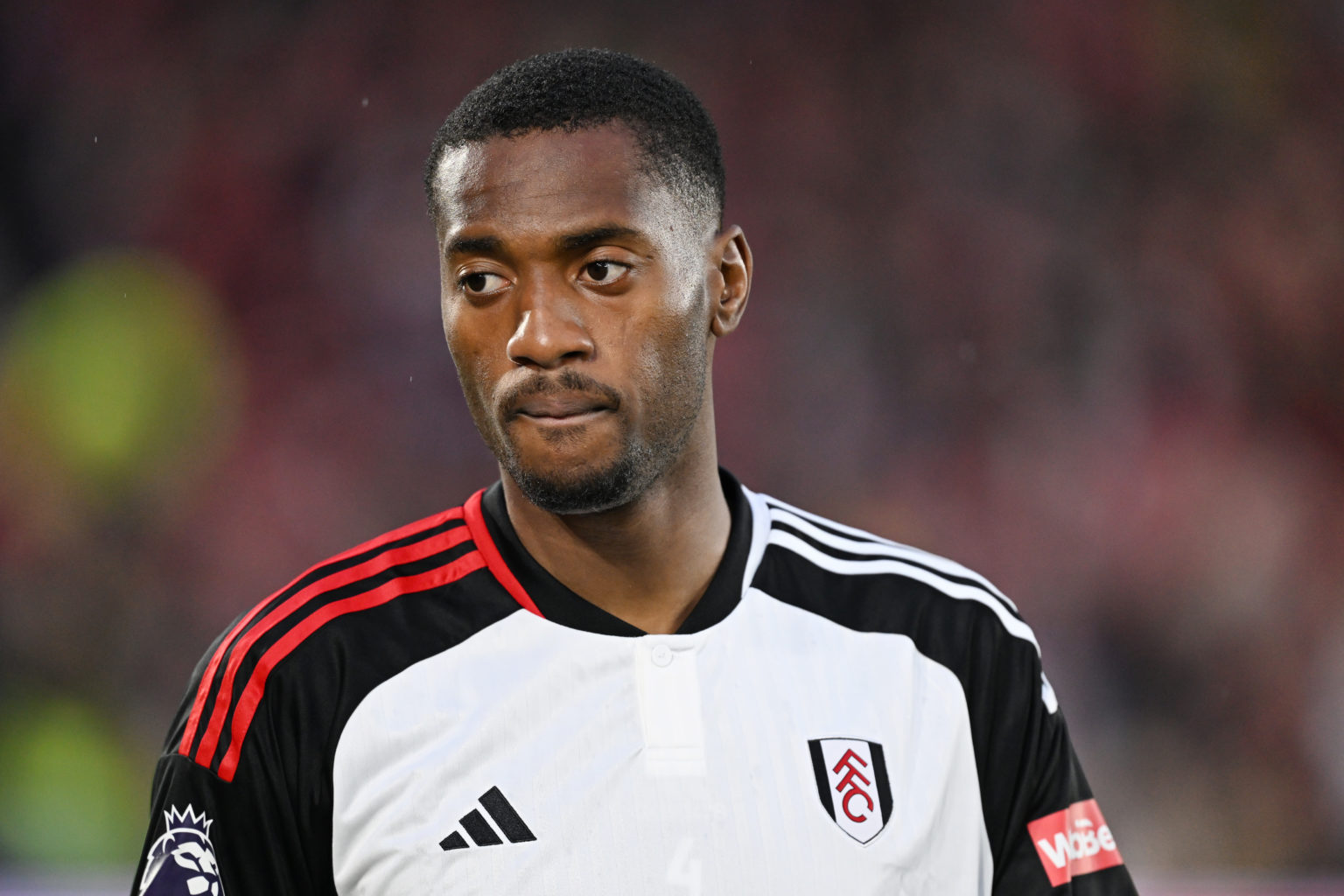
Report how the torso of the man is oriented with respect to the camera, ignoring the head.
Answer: toward the camera

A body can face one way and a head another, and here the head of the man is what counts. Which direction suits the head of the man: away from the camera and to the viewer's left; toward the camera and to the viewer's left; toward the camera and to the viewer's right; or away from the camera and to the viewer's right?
toward the camera and to the viewer's left
